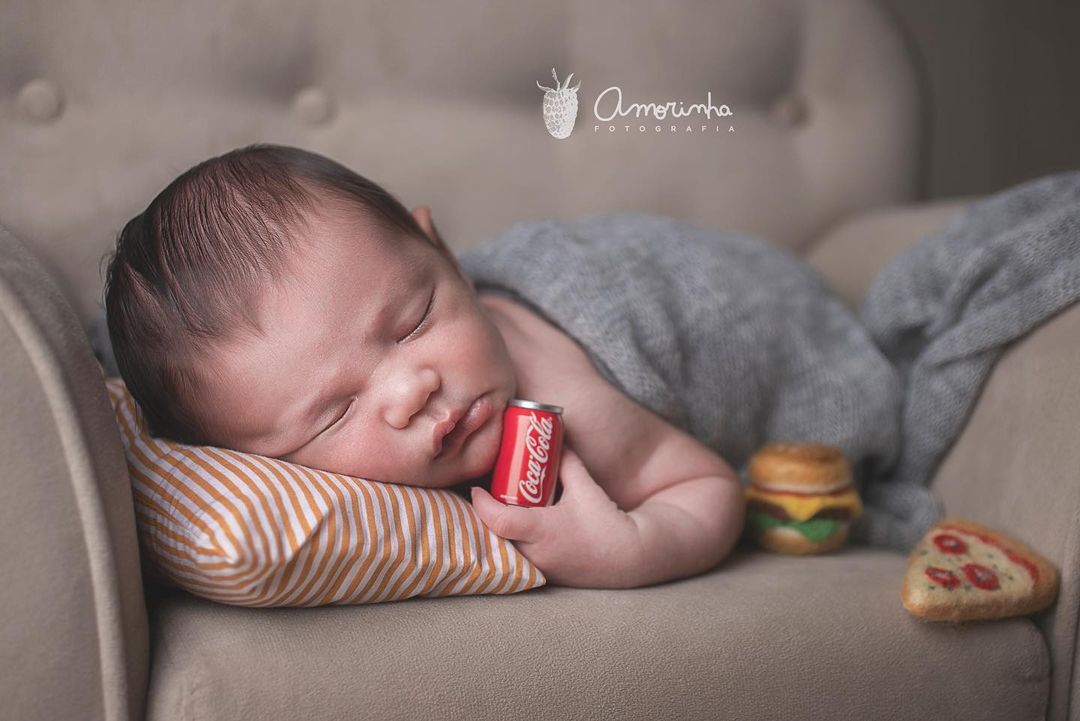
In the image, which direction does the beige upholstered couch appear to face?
toward the camera

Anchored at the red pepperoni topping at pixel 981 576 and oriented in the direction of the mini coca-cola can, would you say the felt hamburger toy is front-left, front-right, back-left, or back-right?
front-right

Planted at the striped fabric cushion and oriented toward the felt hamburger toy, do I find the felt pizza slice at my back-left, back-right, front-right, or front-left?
front-right
